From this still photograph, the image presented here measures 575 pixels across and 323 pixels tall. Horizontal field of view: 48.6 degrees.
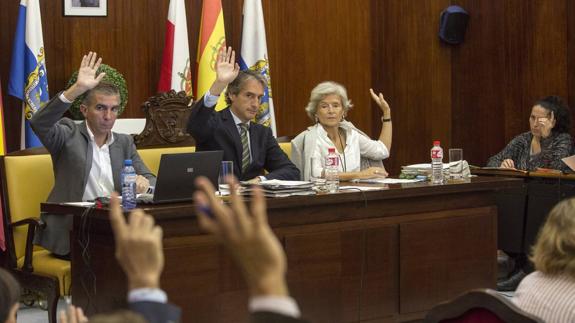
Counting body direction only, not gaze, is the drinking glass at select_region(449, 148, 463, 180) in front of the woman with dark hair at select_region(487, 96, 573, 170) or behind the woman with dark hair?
in front

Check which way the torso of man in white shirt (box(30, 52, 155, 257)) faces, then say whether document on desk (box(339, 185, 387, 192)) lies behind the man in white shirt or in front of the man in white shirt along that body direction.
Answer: in front

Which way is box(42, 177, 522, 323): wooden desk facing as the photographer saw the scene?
facing the viewer

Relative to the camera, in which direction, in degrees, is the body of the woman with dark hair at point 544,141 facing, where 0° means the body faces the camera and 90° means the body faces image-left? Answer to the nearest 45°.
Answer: approximately 45°

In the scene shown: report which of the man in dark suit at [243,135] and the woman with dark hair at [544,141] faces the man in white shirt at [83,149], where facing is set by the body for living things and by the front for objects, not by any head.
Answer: the woman with dark hair

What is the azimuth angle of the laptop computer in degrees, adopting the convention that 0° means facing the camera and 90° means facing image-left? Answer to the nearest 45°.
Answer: approximately 135°

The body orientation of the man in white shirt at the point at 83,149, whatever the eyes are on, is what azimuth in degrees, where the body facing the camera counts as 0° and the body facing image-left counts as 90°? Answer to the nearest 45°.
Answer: approximately 315°

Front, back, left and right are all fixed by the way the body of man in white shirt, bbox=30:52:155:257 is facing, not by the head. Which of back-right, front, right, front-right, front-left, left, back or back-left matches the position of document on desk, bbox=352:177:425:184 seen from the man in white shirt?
front-left

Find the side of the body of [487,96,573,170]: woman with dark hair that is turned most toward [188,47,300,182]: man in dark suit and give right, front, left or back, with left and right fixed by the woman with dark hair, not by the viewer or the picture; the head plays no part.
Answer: front

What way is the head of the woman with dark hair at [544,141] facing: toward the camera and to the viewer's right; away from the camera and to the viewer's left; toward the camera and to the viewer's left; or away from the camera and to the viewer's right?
toward the camera and to the viewer's left

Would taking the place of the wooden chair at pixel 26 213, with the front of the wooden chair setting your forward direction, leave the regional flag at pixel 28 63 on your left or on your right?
on your left
